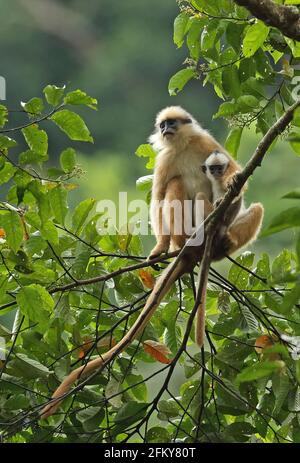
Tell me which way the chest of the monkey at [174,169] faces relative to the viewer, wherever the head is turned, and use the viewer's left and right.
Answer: facing the viewer and to the left of the viewer

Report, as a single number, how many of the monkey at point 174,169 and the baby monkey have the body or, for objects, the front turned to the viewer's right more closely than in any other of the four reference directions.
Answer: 0
